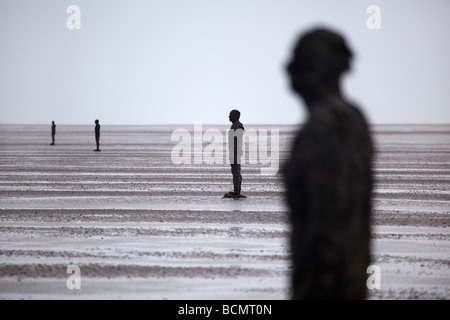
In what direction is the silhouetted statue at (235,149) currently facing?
to the viewer's left

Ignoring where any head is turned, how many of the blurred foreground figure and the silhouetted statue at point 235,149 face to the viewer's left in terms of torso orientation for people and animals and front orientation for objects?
2

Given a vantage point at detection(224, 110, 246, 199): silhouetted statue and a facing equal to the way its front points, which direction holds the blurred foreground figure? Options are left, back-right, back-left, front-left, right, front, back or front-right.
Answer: left

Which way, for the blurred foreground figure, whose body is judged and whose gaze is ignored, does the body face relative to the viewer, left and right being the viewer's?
facing to the left of the viewer

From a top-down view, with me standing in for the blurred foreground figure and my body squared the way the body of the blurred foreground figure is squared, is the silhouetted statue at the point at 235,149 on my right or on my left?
on my right
